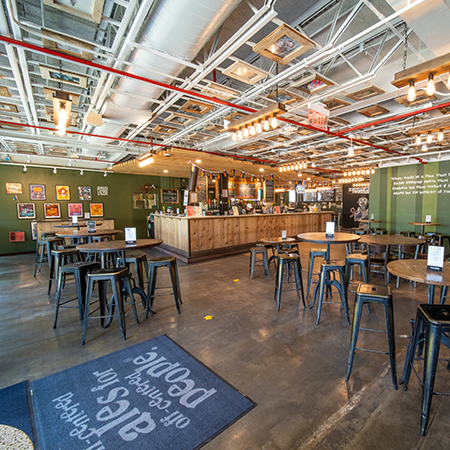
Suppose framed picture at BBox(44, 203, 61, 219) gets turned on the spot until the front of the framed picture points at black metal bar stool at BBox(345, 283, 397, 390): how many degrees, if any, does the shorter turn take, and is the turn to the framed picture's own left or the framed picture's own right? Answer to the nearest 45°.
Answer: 0° — it already faces it

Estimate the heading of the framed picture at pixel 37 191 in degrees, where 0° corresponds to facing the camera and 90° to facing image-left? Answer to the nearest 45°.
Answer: approximately 0°

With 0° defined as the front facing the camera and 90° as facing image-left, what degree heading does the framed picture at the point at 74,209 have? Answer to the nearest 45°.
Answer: approximately 0°

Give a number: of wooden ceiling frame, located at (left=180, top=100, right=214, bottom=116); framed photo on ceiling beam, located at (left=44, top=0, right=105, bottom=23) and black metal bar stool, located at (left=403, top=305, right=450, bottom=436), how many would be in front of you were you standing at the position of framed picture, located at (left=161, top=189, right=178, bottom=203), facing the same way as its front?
3

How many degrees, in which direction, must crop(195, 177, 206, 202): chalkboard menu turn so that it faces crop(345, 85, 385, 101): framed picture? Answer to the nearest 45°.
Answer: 0° — it already faces it

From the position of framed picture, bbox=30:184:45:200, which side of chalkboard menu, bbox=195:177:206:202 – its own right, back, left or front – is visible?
right

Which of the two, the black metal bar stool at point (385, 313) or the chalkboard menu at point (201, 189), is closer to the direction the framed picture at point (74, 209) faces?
the black metal bar stool

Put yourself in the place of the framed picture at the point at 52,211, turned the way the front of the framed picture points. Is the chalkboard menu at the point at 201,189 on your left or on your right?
on your left

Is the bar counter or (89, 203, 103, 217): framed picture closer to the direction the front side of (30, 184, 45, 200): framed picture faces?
the bar counter

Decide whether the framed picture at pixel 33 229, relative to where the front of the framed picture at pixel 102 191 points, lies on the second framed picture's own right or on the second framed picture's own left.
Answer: on the second framed picture's own right
